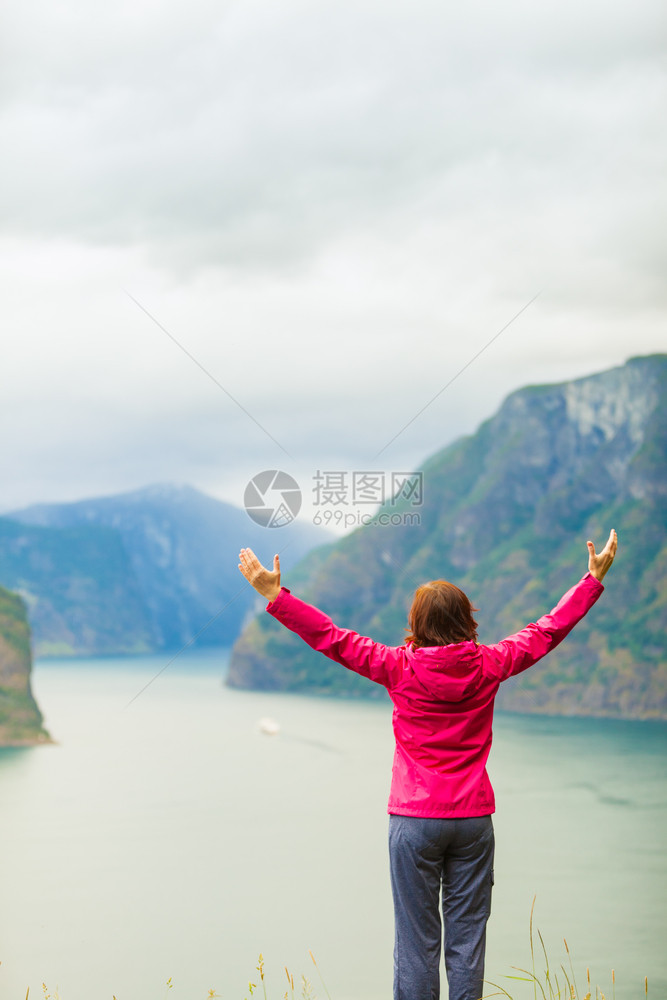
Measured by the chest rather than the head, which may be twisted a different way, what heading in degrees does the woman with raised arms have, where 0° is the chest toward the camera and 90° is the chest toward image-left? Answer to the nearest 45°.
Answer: approximately 180°

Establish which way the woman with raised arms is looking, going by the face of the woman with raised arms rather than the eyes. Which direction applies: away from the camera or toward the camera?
away from the camera
